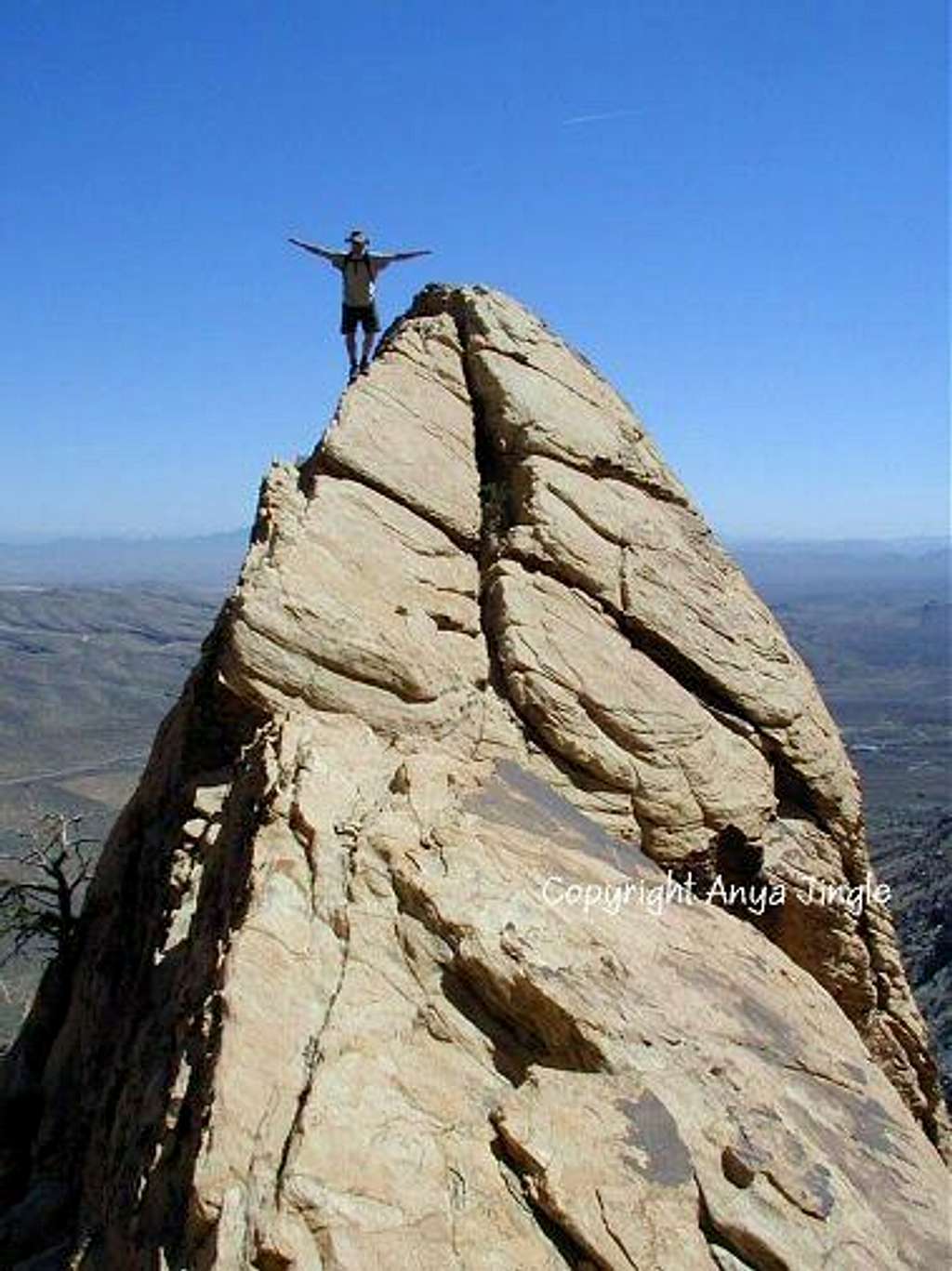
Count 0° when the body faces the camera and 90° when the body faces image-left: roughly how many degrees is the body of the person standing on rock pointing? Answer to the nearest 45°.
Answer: approximately 0°
